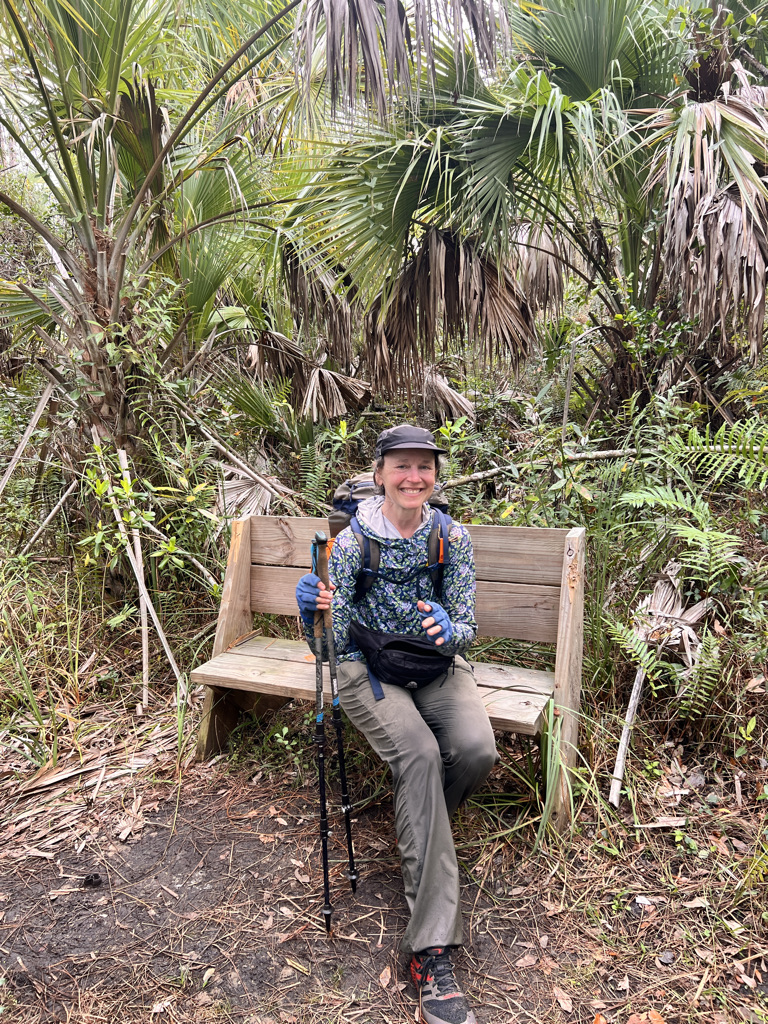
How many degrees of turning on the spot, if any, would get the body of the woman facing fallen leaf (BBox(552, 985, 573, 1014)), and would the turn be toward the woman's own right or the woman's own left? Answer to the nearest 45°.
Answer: approximately 45° to the woman's own left

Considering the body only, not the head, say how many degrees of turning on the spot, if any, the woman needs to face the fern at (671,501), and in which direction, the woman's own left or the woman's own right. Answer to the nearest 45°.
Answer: approximately 135° to the woman's own left

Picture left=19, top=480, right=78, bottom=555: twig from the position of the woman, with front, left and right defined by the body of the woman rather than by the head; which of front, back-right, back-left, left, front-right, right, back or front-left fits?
back-right

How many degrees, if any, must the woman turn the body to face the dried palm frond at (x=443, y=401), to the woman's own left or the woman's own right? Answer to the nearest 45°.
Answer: approximately 180°

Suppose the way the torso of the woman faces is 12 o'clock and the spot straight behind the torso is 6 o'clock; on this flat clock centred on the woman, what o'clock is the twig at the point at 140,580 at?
The twig is roughly at 4 o'clock from the woman.

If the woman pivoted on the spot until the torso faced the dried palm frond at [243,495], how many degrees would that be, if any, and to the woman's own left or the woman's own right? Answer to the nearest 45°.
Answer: approximately 135° to the woman's own right

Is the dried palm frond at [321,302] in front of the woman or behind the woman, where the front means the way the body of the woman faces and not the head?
behind

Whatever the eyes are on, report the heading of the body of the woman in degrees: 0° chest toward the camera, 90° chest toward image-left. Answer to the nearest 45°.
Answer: approximately 0°

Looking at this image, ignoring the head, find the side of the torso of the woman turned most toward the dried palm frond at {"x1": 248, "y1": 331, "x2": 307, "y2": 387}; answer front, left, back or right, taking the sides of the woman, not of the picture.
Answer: back

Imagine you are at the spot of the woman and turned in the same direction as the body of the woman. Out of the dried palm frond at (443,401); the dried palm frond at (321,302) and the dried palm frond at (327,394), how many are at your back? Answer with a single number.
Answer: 3

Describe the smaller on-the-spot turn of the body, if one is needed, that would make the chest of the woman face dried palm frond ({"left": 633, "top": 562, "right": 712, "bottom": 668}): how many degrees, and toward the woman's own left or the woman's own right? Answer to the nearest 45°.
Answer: approximately 135° to the woman's own left

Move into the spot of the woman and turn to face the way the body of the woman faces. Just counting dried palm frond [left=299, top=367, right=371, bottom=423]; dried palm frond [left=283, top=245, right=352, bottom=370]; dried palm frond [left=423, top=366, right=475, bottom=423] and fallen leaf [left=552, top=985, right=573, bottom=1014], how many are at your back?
3

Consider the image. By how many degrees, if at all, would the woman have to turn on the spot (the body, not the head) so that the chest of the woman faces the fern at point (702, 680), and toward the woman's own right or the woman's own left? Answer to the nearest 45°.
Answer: approximately 90° to the woman's own left
